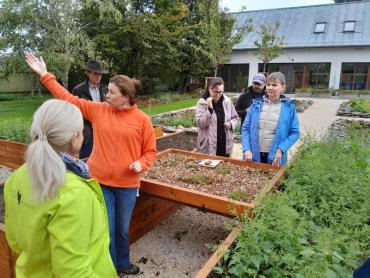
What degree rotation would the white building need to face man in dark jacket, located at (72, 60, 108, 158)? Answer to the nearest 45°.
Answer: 0° — it already faces them

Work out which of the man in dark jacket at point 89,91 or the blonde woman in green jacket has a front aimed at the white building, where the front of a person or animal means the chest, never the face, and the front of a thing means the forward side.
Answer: the blonde woman in green jacket

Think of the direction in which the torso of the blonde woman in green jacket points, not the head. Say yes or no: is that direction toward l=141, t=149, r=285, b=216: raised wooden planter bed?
yes

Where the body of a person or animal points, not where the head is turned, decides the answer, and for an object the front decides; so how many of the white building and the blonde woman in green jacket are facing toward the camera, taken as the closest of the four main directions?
1

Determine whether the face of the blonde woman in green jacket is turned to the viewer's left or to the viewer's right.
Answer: to the viewer's right

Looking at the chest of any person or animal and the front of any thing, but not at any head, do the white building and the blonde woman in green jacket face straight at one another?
yes

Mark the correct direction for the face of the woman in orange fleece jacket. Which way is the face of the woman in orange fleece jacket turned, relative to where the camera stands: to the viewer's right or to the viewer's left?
to the viewer's left

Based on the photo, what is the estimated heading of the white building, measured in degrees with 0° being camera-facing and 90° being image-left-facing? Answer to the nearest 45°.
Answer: approximately 0°

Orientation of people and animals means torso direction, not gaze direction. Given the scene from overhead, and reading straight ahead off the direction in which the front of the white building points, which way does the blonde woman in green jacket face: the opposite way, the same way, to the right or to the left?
the opposite way

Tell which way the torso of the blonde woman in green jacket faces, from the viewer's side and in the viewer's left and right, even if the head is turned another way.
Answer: facing away from the viewer and to the right of the viewer
